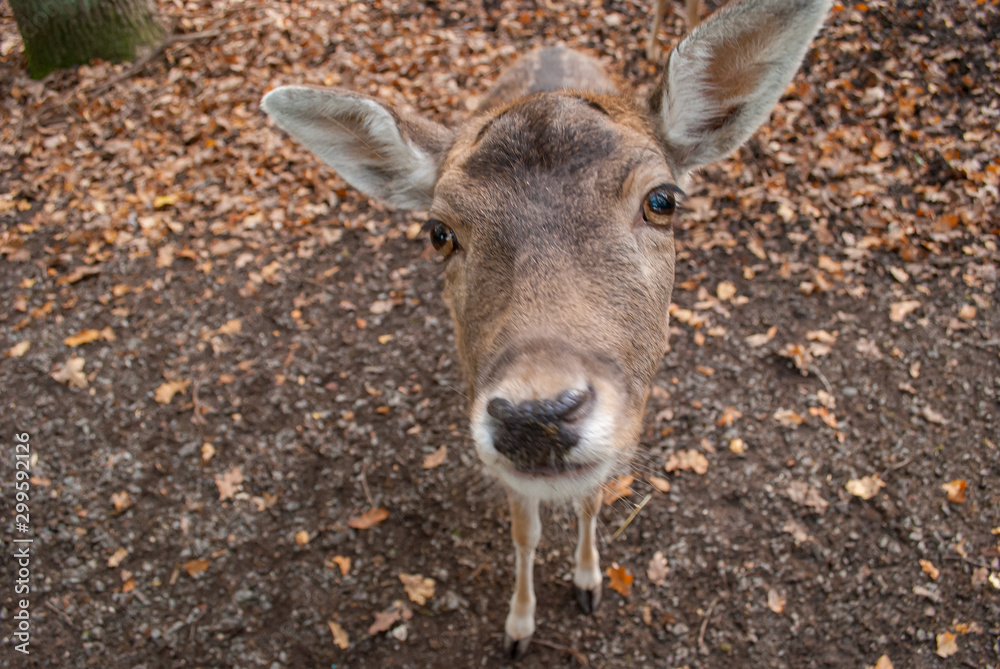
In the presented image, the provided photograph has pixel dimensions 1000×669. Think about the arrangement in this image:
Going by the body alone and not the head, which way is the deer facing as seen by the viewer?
toward the camera

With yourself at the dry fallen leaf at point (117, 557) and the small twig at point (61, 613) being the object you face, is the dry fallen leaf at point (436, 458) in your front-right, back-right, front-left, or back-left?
back-left

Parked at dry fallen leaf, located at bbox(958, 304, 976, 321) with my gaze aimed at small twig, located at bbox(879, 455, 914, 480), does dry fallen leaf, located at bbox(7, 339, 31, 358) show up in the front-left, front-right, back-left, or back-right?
front-right

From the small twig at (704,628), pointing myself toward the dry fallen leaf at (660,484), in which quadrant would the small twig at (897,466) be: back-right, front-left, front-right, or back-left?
front-right

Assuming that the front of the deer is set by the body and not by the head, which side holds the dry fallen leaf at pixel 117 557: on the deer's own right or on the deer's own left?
on the deer's own right
